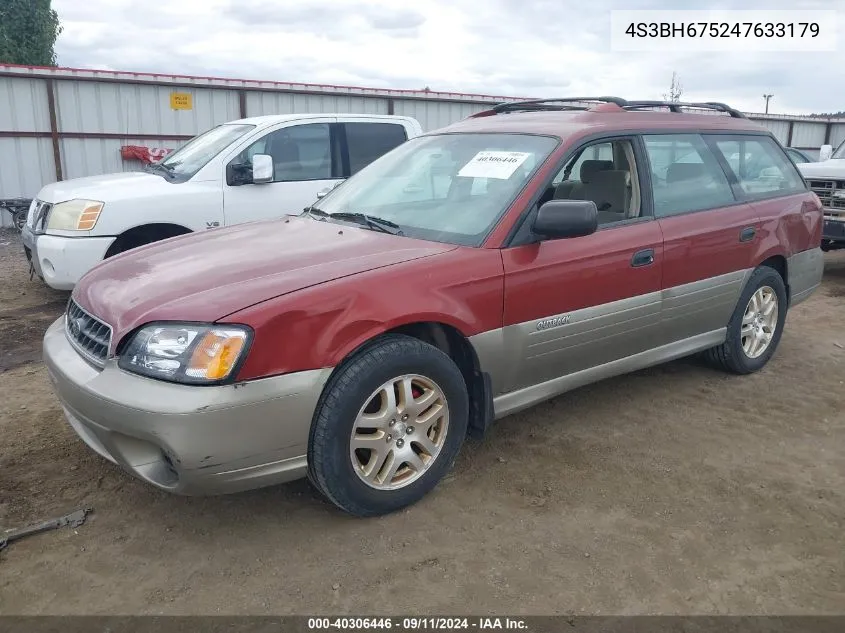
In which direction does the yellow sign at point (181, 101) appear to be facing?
toward the camera

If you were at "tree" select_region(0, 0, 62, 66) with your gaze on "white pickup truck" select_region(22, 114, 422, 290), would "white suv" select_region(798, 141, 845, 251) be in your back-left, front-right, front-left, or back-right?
front-left

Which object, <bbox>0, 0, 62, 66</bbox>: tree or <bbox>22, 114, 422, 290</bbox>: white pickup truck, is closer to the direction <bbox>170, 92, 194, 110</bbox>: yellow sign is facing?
the white pickup truck

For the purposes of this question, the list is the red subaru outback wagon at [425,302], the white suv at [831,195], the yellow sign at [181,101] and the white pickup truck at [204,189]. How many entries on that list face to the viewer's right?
0

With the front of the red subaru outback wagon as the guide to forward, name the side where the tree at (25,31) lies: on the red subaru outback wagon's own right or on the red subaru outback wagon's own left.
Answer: on the red subaru outback wagon's own right

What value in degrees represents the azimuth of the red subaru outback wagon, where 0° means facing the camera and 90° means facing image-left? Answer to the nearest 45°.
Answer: approximately 45°

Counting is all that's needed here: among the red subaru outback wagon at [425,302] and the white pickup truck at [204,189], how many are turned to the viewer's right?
0

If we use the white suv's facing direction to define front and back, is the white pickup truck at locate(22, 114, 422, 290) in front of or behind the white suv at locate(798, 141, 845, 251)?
in front

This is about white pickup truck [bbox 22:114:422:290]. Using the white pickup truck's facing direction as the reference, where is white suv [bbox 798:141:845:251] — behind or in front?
behind

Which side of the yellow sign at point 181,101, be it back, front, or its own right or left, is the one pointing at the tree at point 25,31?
back

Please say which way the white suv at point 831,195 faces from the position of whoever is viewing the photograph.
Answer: facing the viewer and to the left of the viewer

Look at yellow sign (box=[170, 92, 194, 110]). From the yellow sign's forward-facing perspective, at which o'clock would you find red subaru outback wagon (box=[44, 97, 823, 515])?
The red subaru outback wagon is roughly at 12 o'clock from the yellow sign.

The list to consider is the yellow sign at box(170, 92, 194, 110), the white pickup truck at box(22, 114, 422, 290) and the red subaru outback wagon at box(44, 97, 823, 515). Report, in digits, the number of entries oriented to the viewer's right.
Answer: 0
